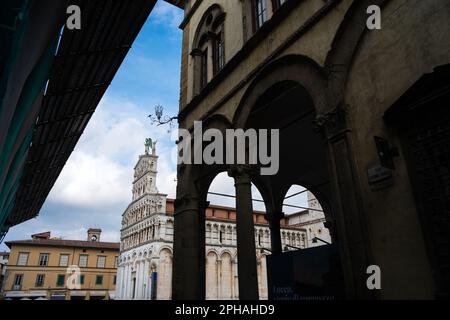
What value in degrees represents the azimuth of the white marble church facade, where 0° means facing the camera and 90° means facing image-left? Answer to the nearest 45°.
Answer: approximately 45°

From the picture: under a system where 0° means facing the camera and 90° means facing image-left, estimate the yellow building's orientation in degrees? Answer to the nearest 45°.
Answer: approximately 0°

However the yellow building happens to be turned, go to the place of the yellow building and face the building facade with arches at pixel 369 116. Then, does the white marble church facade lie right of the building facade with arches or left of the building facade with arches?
left

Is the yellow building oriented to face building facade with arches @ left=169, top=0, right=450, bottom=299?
yes

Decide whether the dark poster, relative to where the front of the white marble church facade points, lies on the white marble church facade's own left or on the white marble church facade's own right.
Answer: on the white marble church facade's own left

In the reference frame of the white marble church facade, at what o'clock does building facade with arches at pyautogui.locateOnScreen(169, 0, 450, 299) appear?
The building facade with arches is roughly at 10 o'clock from the white marble church facade.

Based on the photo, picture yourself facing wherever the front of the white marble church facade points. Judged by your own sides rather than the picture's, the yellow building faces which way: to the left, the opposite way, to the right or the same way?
to the left
